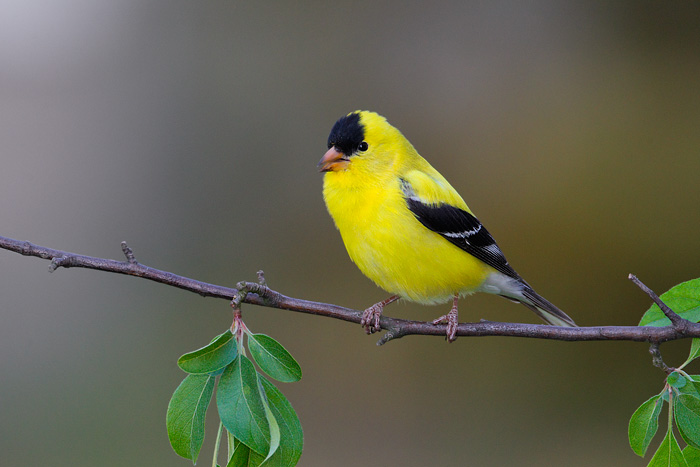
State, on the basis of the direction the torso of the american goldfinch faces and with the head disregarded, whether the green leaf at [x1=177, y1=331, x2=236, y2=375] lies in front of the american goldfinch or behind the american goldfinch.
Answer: in front

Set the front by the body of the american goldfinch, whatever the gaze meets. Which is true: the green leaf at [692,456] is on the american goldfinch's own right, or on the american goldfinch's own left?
on the american goldfinch's own left

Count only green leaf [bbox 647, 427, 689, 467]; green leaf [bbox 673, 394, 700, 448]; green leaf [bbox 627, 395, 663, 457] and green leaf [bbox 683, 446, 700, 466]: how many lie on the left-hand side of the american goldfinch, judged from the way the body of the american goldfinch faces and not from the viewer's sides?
4

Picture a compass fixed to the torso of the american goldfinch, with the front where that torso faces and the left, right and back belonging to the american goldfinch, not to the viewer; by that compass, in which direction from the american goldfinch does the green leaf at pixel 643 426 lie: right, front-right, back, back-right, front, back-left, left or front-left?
left

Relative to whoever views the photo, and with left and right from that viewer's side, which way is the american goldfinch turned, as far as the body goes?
facing the viewer and to the left of the viewer

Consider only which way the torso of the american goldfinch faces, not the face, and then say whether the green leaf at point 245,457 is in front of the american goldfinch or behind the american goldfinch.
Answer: in front

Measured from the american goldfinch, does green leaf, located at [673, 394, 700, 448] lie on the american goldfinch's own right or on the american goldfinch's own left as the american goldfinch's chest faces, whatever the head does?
on the american goldfinch's own left
